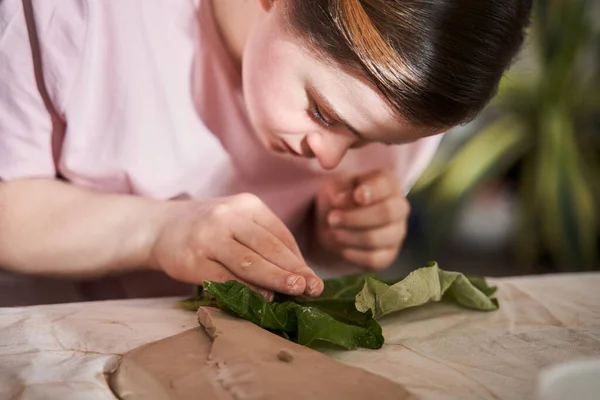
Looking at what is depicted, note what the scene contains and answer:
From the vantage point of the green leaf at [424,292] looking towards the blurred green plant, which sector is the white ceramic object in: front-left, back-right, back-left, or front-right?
back-right

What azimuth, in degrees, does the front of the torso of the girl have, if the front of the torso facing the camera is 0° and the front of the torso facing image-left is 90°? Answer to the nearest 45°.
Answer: approximately 315°
